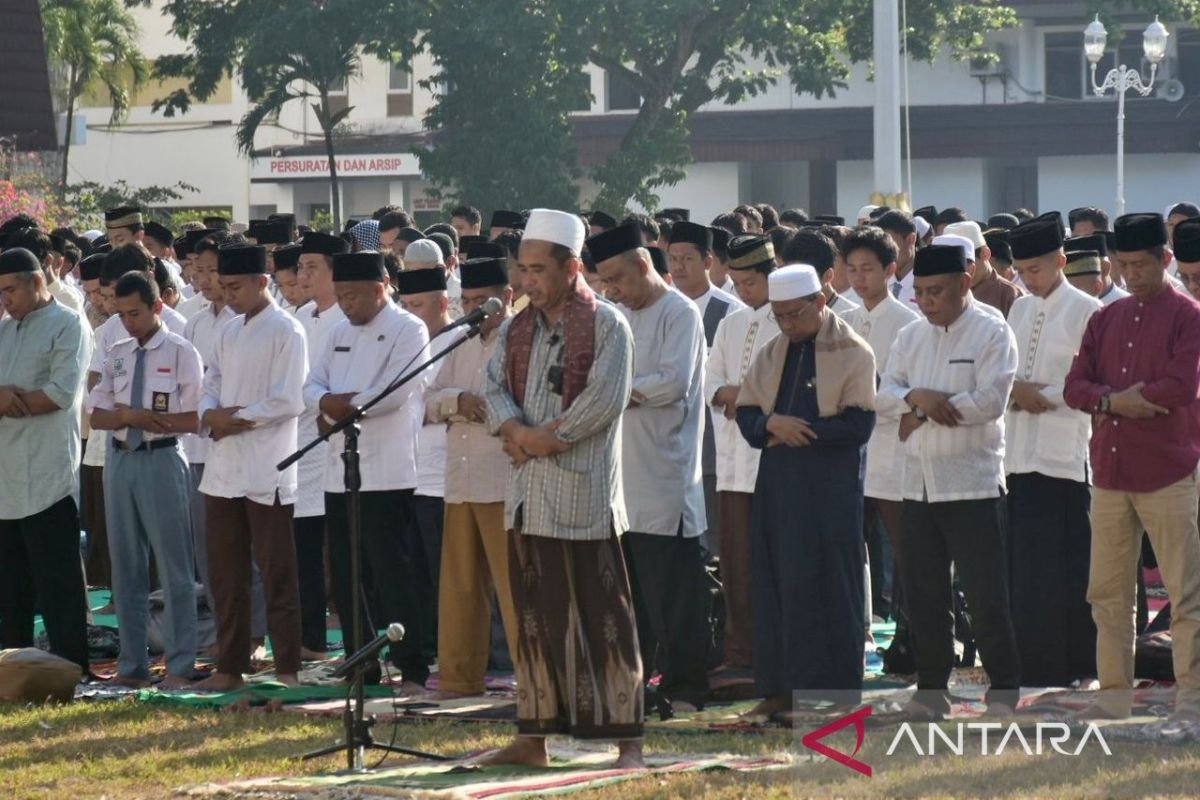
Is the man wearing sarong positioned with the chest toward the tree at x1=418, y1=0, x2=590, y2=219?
no

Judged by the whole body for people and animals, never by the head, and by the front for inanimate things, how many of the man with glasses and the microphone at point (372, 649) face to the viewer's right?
1

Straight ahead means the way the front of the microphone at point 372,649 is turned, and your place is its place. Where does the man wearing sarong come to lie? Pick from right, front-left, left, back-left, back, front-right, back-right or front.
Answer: front

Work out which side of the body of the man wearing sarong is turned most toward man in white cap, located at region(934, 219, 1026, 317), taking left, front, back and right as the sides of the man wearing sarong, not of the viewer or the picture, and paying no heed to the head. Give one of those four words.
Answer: back

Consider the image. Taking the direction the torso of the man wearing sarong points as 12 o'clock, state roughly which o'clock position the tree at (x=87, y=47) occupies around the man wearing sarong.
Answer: The tree is roughly at 4 o'clock from the man wearing sarong.

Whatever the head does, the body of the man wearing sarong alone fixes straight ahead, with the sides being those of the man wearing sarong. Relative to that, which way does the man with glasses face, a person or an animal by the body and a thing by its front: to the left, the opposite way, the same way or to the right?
the same way

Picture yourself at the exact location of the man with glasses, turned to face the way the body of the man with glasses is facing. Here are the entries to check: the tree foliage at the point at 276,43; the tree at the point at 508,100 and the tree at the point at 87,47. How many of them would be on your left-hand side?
0

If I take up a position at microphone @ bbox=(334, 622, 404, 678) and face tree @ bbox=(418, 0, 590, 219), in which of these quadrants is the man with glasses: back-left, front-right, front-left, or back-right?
front-right

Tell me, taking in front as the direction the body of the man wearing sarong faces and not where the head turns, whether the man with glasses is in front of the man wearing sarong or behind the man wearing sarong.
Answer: behind

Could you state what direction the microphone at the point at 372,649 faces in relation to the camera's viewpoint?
facing to the right of the viewer

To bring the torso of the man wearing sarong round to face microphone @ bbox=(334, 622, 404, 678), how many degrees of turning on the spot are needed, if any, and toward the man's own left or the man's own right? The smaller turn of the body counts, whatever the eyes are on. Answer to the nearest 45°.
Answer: approximately 45° to the man's own right

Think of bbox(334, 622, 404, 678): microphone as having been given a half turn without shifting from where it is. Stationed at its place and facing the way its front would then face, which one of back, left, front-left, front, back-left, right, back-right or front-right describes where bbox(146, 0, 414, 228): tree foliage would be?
right

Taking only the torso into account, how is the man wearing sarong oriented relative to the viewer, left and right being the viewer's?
facing the viewer and to the left of the viewer

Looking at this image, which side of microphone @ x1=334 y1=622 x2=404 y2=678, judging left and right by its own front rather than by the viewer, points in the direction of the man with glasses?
front

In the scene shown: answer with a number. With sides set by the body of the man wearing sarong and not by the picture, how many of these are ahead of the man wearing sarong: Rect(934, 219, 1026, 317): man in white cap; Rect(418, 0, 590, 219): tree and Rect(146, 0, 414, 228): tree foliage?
0
